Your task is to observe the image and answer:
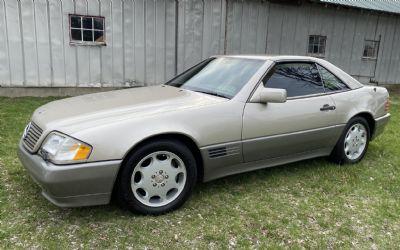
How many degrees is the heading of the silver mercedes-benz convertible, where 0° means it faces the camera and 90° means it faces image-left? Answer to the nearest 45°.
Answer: approximately 45°
